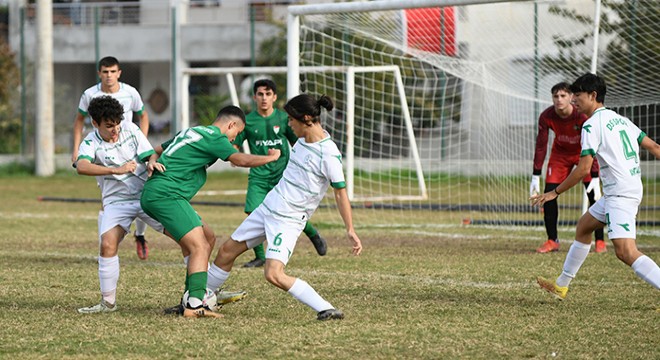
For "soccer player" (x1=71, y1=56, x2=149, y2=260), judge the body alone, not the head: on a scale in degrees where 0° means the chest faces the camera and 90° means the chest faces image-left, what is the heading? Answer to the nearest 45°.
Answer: approximately 0°

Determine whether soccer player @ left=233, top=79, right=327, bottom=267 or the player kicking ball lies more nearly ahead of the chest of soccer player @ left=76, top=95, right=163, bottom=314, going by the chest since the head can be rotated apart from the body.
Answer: the player kicking ball

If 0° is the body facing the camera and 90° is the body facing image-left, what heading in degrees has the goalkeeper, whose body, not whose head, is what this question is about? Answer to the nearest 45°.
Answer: approximately 0°

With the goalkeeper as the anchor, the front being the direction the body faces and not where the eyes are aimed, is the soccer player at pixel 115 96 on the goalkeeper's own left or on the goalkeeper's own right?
on the goalkeeper's own right

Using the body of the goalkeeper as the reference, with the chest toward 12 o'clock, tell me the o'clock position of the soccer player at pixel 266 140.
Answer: The soccer player is roughly at 2 o'clock from the goalkeeper.

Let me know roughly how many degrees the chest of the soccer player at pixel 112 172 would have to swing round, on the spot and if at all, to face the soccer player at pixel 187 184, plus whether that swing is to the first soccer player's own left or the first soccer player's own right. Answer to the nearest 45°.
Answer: approximately 45° to the first soccer player's own left

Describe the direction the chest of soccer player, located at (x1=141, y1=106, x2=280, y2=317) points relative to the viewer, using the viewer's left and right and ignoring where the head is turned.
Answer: facing away from the viewer and to the right of the viewer

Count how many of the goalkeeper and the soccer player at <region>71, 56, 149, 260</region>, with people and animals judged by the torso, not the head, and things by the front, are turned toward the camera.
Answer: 2

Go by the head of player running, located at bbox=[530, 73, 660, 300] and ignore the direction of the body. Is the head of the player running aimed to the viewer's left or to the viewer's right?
to the viewer's left

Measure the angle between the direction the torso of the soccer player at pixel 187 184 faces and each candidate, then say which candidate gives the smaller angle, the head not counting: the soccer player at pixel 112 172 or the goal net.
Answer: the goal net
